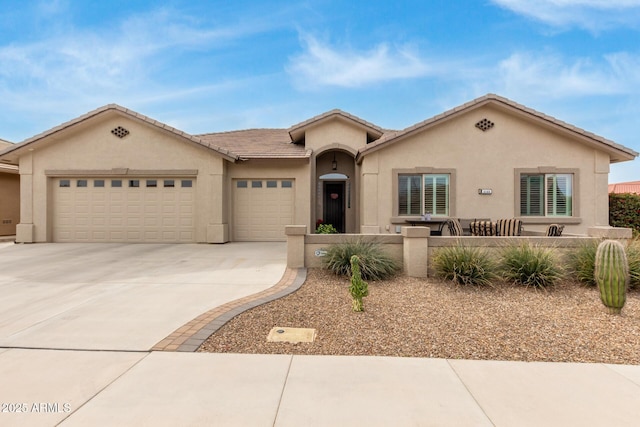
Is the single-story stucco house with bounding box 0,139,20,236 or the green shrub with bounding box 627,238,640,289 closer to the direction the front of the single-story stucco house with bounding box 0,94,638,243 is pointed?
the green shrub

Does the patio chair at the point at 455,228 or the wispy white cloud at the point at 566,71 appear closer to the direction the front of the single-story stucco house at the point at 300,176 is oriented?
the patio chair

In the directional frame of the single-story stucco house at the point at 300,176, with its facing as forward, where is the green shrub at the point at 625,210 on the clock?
The green shrub is roughly at 9 o'clock from the single-story stucco house.

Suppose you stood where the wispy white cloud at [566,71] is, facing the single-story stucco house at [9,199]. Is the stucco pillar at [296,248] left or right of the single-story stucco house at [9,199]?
left

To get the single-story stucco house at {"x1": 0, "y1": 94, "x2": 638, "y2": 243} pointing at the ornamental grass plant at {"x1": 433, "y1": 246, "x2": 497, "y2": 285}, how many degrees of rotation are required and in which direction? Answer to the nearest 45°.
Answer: approximately 45° to its left

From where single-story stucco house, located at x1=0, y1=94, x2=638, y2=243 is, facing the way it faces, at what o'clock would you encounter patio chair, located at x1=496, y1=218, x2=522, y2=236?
The patio chair is roughly at 10 o'clock from the single-story stucco house.

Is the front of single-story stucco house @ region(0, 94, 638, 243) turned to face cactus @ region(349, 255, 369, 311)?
yes

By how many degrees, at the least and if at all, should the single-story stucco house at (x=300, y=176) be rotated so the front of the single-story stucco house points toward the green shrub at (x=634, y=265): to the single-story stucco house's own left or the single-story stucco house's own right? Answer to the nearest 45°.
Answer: approximately 45° to the single-story stucco house's own left

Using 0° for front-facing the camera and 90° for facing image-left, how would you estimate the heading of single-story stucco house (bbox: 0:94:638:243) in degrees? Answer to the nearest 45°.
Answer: approximately 0°
